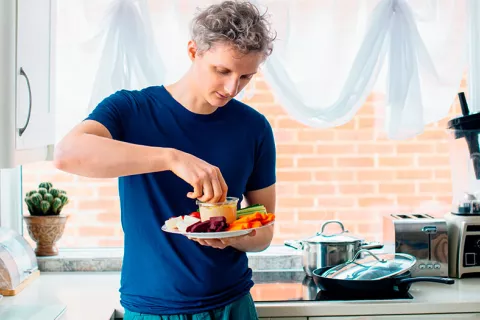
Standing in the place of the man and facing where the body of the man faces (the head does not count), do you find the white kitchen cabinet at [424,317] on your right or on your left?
on your left

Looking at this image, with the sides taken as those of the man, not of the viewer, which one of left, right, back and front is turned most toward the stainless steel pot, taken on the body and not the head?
left

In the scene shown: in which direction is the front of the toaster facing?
toward the camera

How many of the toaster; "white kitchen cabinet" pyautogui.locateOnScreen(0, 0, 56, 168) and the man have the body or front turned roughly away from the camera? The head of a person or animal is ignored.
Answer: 0

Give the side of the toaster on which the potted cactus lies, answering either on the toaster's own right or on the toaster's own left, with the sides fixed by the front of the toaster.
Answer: on the toaster's own right

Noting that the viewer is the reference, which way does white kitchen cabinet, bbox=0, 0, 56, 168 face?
facing the viewer and to the right of the viewer

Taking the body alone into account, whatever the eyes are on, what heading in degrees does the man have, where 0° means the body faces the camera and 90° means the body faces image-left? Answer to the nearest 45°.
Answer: approximately 315°

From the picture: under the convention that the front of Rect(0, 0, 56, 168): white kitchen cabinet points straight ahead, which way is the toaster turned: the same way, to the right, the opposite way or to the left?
to the right

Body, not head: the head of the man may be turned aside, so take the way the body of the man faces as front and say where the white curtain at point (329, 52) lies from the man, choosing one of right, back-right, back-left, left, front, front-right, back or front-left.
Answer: left

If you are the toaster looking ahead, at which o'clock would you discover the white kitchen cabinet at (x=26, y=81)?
The white kitchen cabinet is roughly at 2 o'clock from the toaster.
